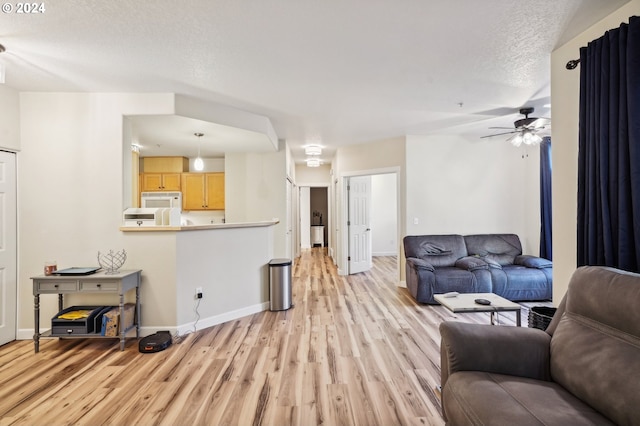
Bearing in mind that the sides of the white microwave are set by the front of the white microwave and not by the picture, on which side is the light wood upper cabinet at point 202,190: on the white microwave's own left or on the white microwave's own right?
on the white microwave's own left

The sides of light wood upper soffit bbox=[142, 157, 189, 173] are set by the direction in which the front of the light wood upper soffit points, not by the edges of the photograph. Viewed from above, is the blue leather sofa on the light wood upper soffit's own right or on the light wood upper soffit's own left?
on the light wood upper soffit's own left

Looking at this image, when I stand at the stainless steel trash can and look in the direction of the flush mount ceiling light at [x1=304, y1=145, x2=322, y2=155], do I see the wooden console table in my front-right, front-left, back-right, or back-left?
back-left

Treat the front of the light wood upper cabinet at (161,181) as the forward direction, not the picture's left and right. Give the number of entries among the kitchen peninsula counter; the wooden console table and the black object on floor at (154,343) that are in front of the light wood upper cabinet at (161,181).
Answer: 3

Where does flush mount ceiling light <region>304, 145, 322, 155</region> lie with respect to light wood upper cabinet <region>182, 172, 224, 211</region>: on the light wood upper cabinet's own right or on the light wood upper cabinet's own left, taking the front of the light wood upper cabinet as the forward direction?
on the light wood upper cabinet's own left

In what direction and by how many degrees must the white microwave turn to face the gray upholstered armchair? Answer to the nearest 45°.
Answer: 0° — it already faces it

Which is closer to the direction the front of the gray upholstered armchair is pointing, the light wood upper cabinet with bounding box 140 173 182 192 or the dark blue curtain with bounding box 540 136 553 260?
the light wood upper cabinet

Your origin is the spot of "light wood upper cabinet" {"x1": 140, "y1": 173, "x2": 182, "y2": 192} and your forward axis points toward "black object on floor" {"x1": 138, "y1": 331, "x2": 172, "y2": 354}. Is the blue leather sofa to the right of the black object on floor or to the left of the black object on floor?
left

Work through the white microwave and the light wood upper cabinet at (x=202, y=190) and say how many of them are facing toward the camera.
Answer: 2

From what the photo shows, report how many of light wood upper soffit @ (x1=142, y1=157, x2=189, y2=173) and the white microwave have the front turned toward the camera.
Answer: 2

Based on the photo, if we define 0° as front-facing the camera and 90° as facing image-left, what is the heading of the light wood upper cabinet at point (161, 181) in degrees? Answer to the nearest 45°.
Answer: approximately 0°

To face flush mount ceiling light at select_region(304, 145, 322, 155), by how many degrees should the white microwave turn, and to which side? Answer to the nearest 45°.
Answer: approximately 90° to its left
